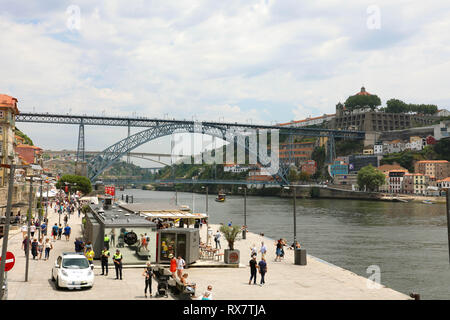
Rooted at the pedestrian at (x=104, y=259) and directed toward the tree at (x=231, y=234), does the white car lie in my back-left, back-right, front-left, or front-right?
back-right

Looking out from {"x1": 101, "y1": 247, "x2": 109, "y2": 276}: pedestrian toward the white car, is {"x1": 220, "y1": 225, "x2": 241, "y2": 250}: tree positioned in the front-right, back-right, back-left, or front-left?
back-left

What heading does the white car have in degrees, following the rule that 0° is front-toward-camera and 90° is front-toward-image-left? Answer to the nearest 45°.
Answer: approximately 0°

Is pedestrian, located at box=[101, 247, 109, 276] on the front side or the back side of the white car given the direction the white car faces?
on the back side

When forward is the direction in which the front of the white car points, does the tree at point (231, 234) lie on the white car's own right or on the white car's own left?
on the white car's own left
